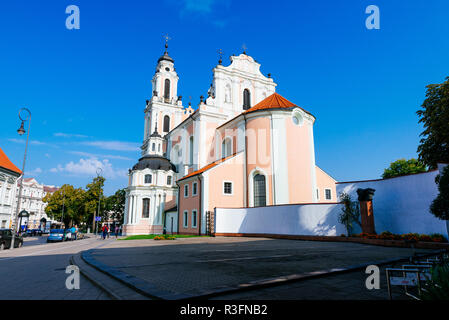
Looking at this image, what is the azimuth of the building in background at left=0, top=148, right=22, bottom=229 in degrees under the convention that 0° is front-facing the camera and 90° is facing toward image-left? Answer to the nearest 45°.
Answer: approximately 315°

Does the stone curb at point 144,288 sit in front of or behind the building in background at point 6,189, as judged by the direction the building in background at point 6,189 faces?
in front

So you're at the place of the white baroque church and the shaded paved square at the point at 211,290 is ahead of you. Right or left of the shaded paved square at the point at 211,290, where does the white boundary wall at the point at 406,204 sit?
left

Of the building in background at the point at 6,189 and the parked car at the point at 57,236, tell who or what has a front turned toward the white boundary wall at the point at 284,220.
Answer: the building in background

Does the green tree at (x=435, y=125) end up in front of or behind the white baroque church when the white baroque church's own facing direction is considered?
behind

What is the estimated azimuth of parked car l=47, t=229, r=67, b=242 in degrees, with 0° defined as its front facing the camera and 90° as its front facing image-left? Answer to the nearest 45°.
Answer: approximately 180°

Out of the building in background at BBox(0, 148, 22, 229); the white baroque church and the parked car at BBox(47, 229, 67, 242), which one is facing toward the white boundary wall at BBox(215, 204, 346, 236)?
the building in background

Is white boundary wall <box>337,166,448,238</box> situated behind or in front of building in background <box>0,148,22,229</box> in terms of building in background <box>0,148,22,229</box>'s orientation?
in front

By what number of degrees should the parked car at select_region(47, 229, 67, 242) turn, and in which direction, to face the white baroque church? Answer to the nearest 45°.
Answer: approximately 90° to its right

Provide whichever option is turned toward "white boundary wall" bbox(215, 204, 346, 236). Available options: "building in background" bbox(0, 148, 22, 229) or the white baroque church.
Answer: the building in background
